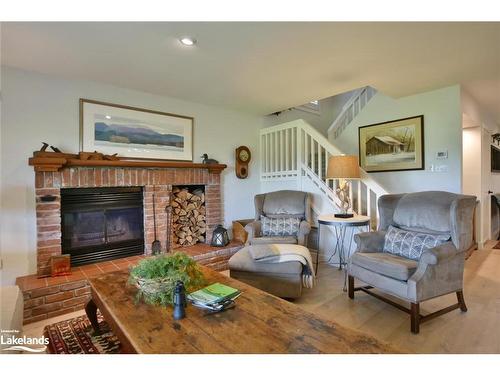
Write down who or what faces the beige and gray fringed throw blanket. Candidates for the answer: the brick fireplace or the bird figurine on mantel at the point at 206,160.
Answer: the brick fireplace

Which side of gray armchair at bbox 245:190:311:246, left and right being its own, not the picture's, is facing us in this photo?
front

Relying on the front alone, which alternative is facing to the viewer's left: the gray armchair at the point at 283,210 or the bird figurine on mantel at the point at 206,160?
the bird figurine on mantel

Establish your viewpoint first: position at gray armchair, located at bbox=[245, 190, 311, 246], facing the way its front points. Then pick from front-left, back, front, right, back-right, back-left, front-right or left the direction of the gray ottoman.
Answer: front

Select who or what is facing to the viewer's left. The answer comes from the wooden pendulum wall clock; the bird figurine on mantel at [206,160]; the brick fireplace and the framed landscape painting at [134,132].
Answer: the bird figurine on mantel

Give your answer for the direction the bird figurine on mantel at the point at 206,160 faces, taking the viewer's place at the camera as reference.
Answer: facing to the left of the viewer

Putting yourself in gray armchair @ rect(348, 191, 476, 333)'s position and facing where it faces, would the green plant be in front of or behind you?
in front

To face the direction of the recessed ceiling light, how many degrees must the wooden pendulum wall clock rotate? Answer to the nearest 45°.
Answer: approximately 45° to its right

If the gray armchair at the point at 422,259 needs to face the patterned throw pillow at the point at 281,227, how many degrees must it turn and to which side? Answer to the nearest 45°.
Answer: approximately 45° to its right

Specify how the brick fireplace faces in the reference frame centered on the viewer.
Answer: facing the viewer and to the right of the viewer

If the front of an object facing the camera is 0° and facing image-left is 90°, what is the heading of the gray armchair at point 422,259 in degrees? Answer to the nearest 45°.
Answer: approximately 45°

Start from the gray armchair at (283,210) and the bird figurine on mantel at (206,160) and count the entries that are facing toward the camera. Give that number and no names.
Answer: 1

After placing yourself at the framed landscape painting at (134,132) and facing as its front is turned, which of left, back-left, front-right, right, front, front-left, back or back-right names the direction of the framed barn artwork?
front-left

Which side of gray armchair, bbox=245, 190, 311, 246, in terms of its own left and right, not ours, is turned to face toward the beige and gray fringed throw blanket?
front

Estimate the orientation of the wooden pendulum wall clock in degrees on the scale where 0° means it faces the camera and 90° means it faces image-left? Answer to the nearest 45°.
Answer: approximately 315°
